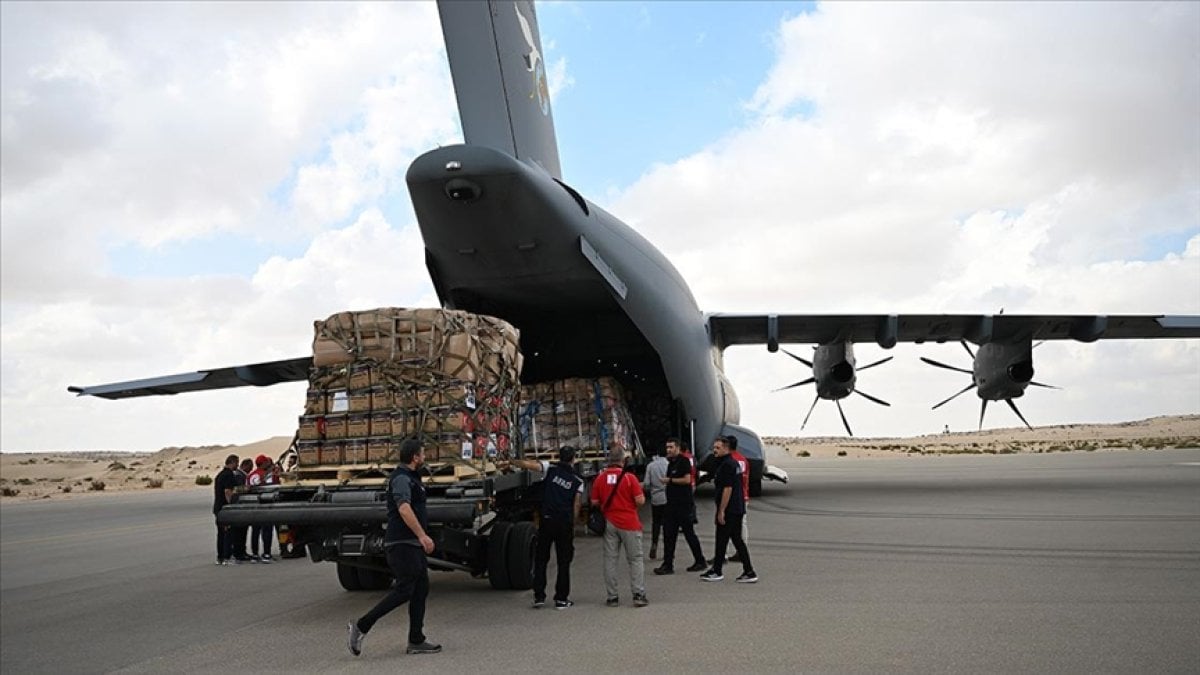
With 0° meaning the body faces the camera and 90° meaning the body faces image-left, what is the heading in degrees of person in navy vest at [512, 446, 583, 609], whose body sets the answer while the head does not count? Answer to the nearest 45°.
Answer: approximately 180°

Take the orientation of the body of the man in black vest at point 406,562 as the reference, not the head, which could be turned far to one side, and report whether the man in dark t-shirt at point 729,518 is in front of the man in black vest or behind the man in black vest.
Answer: in front

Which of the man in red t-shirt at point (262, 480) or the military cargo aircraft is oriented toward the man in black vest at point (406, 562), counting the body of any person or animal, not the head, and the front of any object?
the man in red t-shirt

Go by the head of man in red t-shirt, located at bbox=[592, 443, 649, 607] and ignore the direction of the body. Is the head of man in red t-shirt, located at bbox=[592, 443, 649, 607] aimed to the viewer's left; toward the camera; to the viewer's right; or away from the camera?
away from the camera

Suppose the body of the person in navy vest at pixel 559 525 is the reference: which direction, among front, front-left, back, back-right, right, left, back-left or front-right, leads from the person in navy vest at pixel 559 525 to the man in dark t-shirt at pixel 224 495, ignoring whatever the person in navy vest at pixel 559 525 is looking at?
front-left

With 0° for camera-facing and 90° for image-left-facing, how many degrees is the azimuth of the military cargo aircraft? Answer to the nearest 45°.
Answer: approximately 225°

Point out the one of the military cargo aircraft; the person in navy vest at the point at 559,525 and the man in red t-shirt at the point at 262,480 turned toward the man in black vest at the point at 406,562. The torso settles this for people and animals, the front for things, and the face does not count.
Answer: the man in red t-shirt

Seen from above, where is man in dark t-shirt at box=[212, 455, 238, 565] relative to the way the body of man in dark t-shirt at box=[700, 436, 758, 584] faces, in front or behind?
in front

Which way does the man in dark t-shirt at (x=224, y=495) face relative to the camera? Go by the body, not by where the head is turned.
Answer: to the viewer's right

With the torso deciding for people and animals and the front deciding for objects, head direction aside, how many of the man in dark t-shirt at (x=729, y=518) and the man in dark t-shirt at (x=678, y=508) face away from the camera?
0

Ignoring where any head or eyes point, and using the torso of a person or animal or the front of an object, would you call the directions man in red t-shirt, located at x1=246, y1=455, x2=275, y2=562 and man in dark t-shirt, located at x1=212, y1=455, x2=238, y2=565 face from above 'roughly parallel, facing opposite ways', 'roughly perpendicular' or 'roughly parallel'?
roughly perpendicular

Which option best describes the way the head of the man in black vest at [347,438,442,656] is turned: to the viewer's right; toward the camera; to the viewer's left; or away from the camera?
to the viewer's right
